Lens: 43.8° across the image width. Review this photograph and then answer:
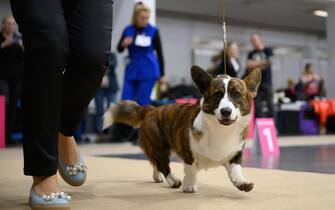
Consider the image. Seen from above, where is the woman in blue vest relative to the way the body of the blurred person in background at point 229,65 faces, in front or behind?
in front

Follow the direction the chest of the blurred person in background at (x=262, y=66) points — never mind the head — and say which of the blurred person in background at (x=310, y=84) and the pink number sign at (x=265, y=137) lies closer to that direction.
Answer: the pink number sign

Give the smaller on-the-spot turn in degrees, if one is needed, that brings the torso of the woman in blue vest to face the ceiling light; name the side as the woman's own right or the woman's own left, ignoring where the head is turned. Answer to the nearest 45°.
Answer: approximately 135° to the woman's own left

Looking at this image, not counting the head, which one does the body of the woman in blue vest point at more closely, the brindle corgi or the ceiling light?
the brindle corgi

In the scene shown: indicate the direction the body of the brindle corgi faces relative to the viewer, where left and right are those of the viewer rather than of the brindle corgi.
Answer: facing the viewer and to the right of the viewer

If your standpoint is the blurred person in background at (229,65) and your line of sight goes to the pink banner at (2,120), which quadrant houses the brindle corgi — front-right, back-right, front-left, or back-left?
front-left

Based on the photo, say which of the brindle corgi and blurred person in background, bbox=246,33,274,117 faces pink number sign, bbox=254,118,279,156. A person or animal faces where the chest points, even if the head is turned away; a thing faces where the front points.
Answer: the blurred person in background

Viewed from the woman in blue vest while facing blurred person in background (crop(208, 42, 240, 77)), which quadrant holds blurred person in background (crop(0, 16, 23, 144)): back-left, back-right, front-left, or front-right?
back-left

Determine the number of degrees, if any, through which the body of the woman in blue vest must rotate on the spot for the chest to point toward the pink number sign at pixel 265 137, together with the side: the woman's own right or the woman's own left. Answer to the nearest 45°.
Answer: approximately 45° to the woman's own left

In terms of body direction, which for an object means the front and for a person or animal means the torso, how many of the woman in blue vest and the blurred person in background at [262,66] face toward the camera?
2

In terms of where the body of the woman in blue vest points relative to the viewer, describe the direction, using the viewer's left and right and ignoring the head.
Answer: facing the viewer

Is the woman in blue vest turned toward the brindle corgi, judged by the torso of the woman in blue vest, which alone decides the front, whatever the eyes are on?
yes

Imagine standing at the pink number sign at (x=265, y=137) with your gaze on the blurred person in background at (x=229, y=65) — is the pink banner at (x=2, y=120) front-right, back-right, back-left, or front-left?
front-left

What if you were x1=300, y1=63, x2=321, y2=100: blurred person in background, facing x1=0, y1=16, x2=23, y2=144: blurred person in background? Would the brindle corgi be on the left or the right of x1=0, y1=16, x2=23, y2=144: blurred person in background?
left

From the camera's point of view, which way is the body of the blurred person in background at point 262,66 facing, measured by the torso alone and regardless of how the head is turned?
toward the camera

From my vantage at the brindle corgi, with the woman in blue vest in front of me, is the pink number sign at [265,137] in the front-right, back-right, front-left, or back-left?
front-right

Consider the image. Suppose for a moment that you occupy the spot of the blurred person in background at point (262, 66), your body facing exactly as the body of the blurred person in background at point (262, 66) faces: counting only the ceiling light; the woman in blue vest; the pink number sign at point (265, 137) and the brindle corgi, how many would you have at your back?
1
